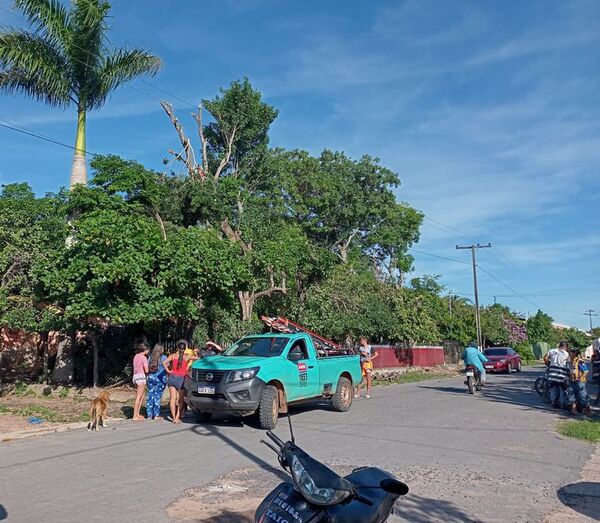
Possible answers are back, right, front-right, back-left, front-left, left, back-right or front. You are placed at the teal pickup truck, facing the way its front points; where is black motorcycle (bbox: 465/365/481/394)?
back

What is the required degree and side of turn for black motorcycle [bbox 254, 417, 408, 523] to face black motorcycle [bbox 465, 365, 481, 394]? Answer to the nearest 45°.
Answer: approximately 135° to its right

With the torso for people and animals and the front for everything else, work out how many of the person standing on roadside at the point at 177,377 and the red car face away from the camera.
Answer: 1

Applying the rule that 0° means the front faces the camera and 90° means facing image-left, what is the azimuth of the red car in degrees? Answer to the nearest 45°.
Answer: approximately 45°

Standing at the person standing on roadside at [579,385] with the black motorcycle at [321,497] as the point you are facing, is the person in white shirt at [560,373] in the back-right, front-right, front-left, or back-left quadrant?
back-right

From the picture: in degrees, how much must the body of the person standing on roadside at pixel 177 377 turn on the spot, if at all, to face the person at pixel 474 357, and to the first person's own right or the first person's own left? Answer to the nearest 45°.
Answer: approximately 45° to the first person's own right
